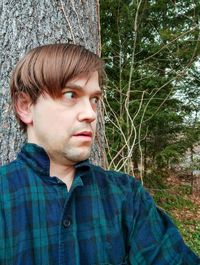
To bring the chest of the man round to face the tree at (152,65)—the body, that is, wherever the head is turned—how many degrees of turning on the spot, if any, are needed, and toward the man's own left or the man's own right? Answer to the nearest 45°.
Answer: approximately 180°

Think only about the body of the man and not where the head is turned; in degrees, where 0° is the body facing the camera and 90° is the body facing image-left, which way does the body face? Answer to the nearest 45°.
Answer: approximately 0°
